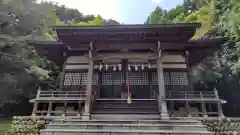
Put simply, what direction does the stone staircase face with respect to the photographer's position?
facing the viewer

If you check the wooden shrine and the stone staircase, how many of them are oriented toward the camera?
2

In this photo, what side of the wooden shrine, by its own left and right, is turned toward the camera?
front

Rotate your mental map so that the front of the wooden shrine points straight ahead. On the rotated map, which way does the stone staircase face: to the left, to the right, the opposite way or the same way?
the same way
